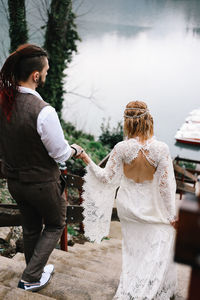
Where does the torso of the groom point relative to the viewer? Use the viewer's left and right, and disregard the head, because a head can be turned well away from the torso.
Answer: facing away from the viewer and to the right of the viewer

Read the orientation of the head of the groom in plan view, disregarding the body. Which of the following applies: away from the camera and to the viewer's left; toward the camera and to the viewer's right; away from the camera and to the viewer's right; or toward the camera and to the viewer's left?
away from the camera and to the viewer's right

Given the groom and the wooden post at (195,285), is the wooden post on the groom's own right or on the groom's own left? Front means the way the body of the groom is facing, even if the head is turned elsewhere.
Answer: on the groom's own right
